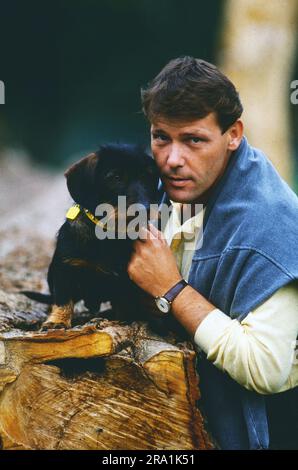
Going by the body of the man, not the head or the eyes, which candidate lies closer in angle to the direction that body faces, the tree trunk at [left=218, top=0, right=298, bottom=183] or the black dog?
the black dog

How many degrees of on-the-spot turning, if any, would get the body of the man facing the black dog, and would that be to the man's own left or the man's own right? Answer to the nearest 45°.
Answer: approximately 90° to the man's own right

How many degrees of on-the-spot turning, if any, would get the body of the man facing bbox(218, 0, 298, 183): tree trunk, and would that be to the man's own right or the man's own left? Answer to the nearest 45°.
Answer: approximately 135° to the man's own right

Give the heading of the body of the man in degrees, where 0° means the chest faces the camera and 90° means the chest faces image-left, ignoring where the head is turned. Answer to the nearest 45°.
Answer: approximately 45°

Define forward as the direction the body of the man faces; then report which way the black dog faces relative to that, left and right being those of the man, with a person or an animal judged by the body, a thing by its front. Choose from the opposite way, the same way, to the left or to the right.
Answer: to the left
